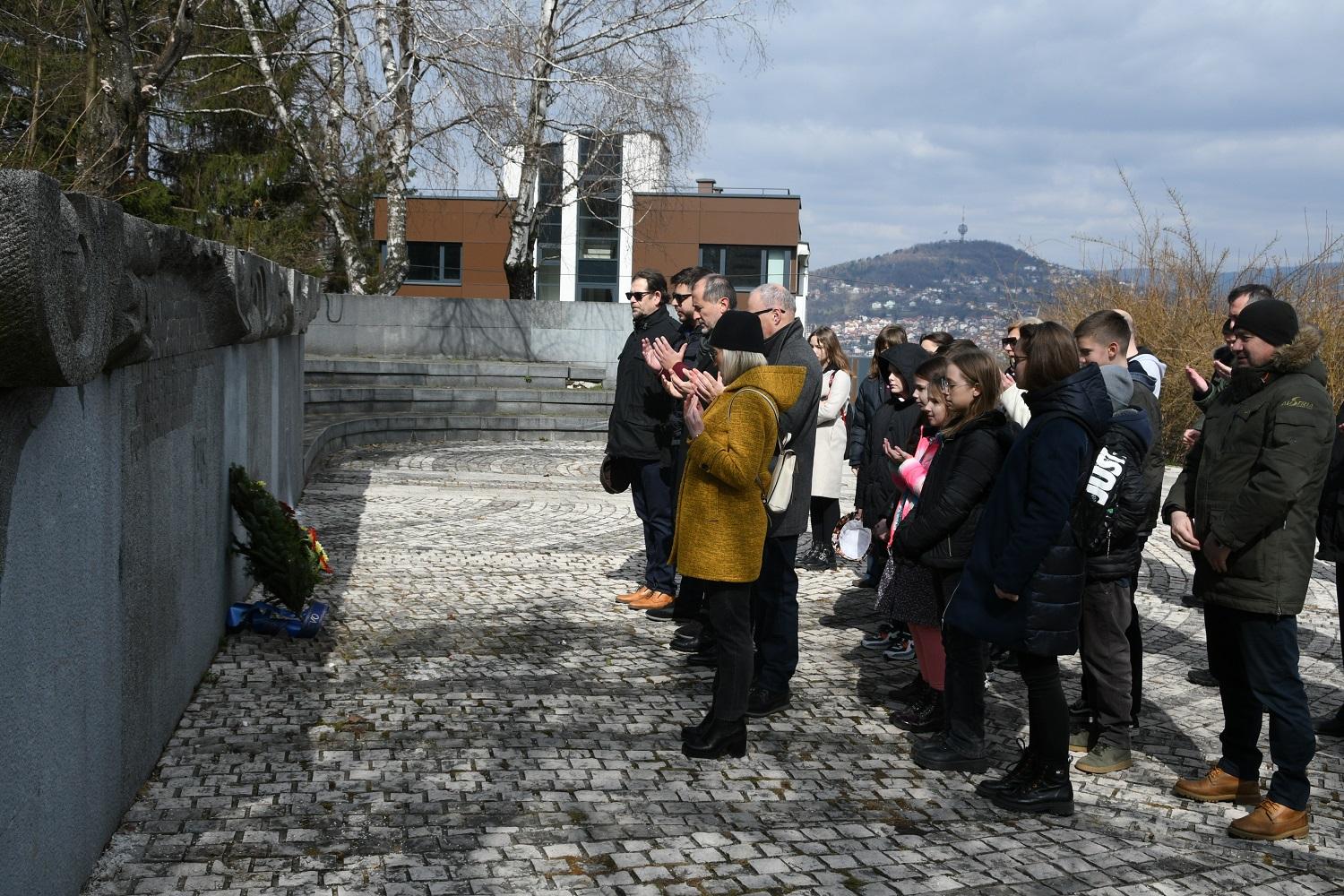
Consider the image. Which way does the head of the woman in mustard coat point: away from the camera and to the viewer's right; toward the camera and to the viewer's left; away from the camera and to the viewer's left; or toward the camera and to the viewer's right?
away from the camera and to the viewer's left

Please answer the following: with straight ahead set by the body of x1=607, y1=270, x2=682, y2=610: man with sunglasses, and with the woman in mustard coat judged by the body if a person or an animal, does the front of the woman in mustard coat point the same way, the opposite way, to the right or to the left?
the same way

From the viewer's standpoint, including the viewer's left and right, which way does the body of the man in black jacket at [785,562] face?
facing to the left of the viewer

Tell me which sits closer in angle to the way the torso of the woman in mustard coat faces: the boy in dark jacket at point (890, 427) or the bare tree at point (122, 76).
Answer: the bare tree

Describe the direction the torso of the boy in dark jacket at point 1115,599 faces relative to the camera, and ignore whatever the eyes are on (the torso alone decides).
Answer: to the viewer's left

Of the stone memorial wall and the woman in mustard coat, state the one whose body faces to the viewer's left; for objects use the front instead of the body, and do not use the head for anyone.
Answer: the woman in mustard coat

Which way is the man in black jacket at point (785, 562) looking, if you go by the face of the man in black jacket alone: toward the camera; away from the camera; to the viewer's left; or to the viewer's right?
to the viewer's left

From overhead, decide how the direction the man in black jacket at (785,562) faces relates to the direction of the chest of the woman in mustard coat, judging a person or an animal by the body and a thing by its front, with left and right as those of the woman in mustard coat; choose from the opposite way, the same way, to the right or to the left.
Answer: the same way

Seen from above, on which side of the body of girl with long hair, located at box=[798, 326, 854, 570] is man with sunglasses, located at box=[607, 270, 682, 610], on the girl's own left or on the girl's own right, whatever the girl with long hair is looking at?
on the girl's own left

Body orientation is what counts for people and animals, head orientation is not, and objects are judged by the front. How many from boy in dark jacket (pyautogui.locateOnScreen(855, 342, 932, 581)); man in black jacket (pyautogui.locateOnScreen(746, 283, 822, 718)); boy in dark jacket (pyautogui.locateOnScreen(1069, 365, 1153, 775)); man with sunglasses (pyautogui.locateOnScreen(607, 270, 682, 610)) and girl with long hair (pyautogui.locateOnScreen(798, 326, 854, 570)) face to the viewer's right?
0

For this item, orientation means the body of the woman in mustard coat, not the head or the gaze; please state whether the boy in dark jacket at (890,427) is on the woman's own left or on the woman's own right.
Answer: on the woman's own right

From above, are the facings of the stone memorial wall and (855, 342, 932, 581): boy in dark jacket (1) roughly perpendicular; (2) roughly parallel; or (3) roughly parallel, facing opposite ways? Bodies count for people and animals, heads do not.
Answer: roughly parallel, facing opposite ways

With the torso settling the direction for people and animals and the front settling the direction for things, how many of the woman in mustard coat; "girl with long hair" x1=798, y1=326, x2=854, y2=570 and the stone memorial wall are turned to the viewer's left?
2

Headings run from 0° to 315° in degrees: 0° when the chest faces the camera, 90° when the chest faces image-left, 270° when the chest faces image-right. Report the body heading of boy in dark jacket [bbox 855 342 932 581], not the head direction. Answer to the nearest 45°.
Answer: approximately 45°
